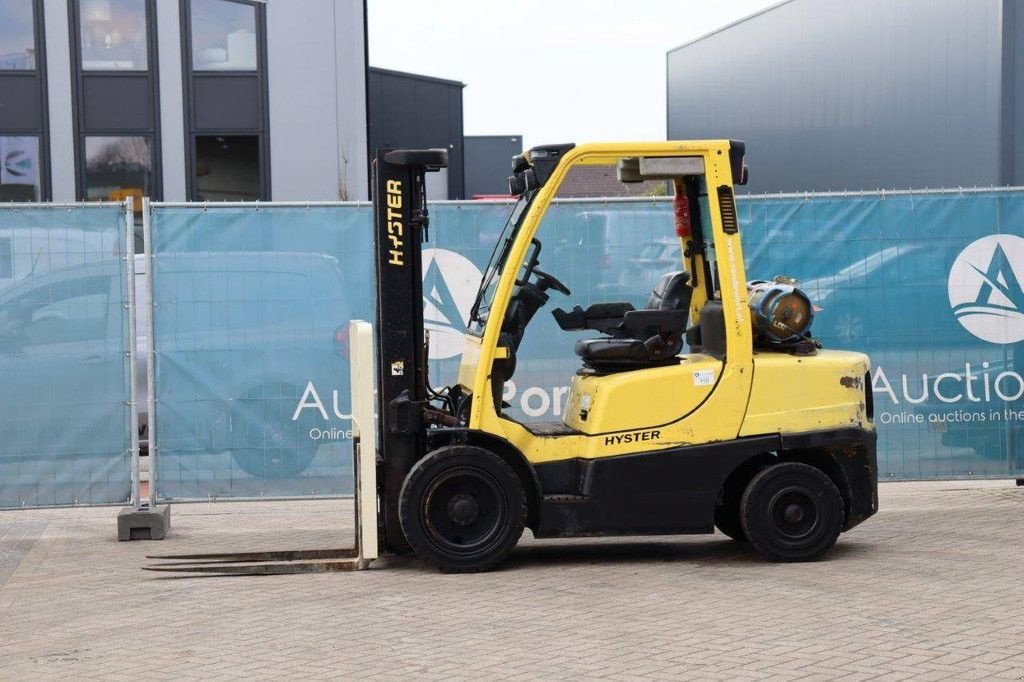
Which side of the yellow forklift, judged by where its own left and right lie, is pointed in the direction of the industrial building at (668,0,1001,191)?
right

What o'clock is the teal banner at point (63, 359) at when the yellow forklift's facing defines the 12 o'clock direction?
The teal banner is roughly at 1 o'clock from the yellow forklift.

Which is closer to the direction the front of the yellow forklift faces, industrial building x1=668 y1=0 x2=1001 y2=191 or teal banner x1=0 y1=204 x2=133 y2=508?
the teal banner

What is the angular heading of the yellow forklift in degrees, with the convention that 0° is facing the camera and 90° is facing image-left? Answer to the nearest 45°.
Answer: approximately 90°

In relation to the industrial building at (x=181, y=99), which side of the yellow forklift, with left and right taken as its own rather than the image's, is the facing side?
right
